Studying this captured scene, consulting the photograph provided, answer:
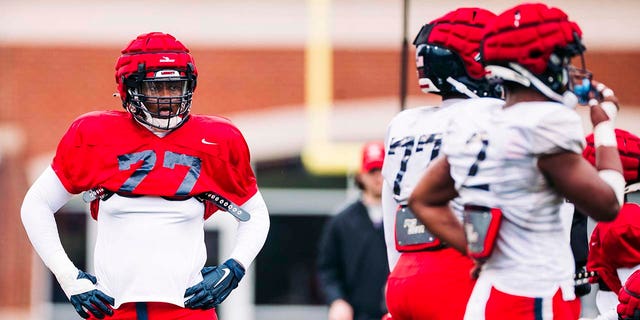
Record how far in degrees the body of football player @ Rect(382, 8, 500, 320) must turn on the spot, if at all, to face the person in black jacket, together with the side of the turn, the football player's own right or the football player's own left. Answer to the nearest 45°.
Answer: approximately 45° to the football player's own left

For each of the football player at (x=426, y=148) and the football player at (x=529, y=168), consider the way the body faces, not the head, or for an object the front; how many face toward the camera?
0

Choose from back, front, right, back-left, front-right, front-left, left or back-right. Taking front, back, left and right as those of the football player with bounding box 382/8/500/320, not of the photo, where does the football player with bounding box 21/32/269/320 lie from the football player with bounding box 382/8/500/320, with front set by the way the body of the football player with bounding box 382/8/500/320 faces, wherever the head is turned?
back-left

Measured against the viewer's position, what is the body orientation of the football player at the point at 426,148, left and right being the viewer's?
facing away from the viewer and to the right of the viewer

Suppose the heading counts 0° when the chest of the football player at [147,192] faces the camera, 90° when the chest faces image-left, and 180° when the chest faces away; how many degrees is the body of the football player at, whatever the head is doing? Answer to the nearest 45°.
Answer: approximately 0°

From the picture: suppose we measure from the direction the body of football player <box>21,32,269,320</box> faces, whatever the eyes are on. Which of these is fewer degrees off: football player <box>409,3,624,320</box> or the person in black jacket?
the football player

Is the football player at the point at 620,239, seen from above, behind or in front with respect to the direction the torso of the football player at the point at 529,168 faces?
in front

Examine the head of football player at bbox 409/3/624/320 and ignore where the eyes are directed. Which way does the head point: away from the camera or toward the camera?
away from the camera

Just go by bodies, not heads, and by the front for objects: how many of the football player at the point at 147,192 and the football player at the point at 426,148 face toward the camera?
1

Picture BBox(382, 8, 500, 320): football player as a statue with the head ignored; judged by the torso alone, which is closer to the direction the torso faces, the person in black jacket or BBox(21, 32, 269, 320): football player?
the person in black jacket
